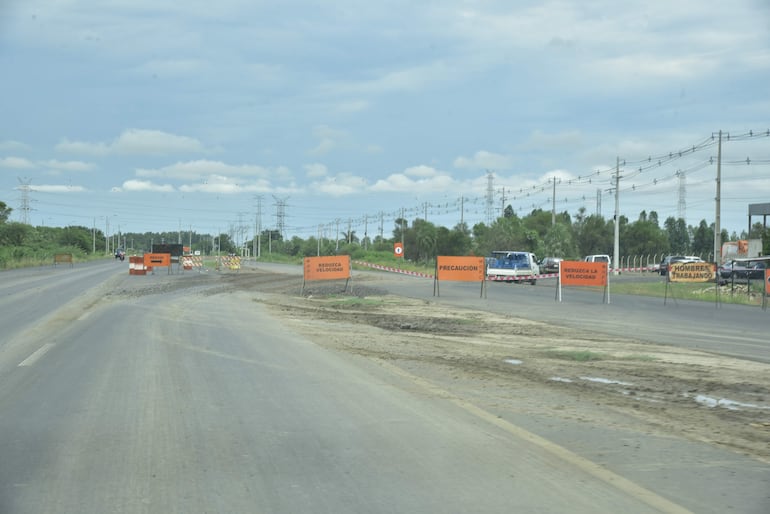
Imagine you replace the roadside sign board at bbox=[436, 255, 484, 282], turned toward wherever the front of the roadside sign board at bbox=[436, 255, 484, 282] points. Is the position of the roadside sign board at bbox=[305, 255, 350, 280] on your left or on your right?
on your right

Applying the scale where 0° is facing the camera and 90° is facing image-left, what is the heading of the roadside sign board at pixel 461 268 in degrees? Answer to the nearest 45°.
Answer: approximately 0°

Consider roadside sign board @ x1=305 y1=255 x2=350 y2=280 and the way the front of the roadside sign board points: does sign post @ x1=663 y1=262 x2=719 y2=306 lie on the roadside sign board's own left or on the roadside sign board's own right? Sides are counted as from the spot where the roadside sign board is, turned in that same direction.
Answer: on the roadside sign board's own left

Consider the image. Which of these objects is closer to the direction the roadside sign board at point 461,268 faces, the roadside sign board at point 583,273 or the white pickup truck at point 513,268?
the roadside sign board

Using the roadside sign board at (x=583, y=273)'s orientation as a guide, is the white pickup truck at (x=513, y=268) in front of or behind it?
behind

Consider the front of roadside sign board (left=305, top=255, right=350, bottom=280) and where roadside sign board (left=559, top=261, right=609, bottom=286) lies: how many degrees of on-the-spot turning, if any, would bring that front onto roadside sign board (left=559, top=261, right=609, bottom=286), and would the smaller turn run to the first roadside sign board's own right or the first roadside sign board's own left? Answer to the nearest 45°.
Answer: approximately 90° to the first roadside sign board's own left

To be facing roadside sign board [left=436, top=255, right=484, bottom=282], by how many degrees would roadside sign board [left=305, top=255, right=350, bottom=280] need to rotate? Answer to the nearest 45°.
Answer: approximately 90° to its left

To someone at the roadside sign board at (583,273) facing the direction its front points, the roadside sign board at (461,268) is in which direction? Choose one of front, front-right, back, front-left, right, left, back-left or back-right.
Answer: right

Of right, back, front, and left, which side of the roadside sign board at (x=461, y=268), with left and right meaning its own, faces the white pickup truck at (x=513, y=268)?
back

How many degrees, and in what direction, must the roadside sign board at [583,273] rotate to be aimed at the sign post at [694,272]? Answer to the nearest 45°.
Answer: approximately 90° to its left
